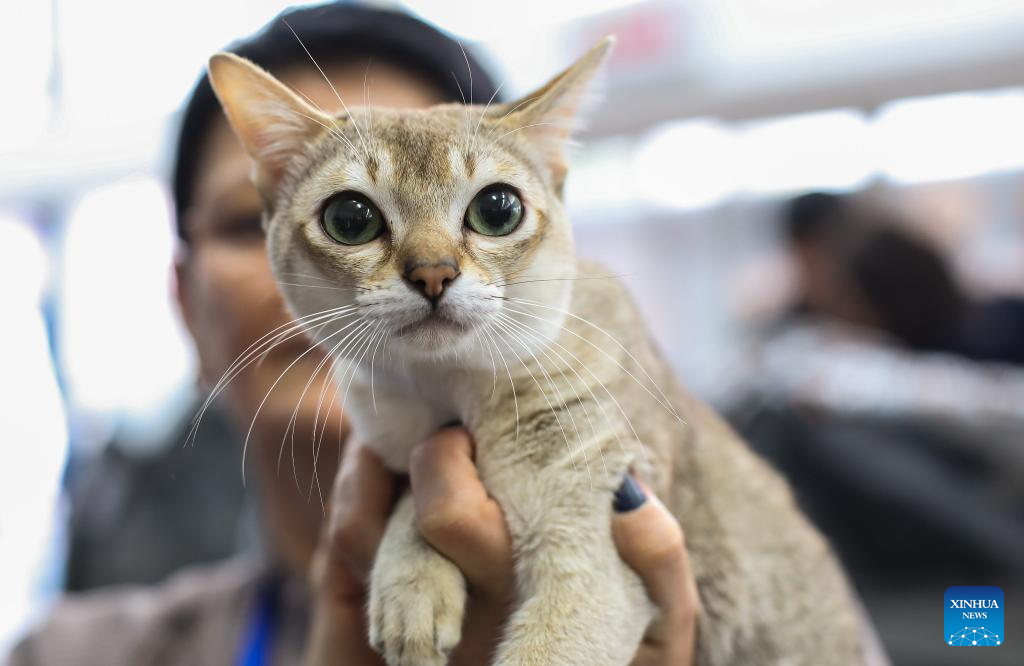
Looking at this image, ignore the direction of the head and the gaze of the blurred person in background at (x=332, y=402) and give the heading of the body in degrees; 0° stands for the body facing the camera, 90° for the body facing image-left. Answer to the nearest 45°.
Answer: approximately 0°

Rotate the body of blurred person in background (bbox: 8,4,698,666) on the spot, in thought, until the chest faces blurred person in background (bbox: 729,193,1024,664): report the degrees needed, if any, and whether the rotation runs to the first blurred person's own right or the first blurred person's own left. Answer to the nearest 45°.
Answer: approximately 90° to the first blurred person's own left
